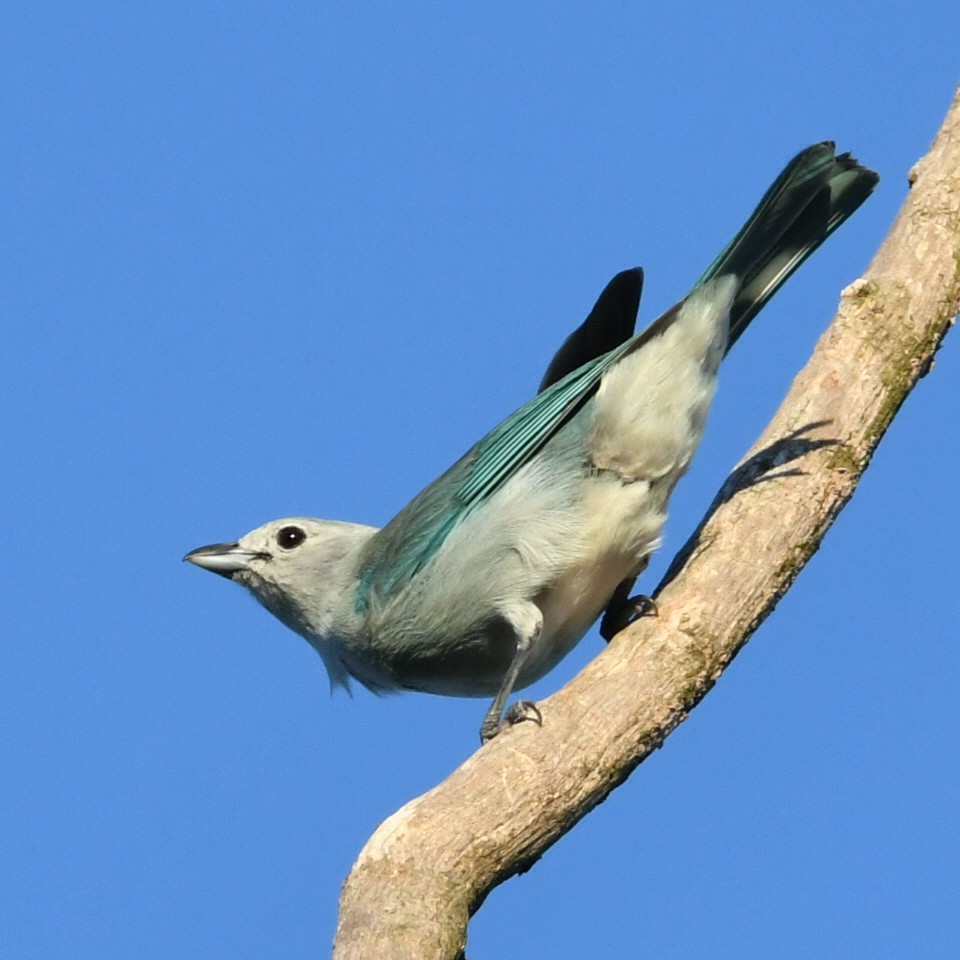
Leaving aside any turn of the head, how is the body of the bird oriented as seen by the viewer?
to the viewer's left
